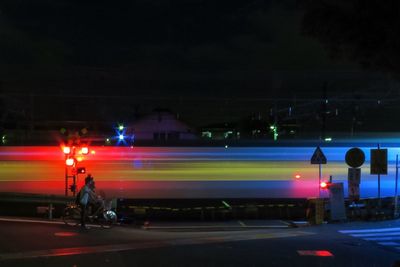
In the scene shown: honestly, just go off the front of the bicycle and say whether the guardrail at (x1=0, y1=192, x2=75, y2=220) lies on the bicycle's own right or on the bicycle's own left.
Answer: on the bicycle's own left

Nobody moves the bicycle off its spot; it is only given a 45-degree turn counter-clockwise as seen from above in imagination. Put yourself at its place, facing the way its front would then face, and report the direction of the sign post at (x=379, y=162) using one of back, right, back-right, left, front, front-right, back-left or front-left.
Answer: front-right

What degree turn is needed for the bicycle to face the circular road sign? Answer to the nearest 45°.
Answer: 0° — it already faces it

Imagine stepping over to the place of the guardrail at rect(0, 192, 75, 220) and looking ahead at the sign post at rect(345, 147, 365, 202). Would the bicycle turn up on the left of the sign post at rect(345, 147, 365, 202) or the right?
right

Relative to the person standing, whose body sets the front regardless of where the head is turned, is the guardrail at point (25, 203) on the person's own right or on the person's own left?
on the person's own left

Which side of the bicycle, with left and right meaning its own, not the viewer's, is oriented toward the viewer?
right

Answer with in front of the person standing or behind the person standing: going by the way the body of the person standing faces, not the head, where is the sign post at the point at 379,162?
in front

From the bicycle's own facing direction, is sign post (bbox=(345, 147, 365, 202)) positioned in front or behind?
in front

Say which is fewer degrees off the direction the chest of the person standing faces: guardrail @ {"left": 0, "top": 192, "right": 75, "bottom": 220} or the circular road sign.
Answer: the circular road sign

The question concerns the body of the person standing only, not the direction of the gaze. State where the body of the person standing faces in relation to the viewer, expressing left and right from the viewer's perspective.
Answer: facing to the right of the viewer

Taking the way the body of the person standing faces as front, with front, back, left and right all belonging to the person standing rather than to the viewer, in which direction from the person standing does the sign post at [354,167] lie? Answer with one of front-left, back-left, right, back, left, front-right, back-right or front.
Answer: front

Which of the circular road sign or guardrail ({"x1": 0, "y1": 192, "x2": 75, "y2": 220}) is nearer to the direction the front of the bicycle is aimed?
the circular road sign

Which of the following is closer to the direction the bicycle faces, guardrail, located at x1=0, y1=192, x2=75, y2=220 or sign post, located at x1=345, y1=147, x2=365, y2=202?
the sign post
